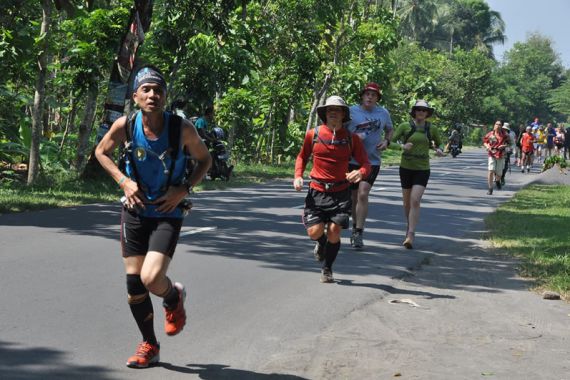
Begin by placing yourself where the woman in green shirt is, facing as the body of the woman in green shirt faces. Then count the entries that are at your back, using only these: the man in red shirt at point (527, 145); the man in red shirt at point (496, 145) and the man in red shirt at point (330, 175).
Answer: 2

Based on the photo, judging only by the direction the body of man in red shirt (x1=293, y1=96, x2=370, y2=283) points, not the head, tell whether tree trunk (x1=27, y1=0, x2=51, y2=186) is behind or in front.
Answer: behind

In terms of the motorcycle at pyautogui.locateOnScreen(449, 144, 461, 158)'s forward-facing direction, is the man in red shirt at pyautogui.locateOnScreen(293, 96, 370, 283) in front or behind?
in front

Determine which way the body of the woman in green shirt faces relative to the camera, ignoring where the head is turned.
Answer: toward the camera

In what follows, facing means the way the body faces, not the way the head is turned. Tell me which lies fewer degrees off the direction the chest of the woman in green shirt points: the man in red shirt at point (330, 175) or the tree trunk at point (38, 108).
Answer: the man in red shirt

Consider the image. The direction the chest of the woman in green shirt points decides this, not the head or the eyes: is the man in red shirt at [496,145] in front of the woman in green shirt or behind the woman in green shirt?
behind

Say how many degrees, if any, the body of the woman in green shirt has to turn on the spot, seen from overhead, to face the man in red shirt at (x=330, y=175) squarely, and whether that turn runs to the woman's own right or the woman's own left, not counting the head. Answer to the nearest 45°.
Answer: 0° — they already face them

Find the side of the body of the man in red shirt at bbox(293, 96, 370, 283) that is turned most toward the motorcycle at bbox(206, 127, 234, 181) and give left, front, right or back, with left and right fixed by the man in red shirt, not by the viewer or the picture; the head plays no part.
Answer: back

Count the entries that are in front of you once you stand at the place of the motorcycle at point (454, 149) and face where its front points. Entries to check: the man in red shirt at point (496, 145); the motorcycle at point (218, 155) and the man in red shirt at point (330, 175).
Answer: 3

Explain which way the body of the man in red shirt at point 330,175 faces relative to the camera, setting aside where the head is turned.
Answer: toward the camera

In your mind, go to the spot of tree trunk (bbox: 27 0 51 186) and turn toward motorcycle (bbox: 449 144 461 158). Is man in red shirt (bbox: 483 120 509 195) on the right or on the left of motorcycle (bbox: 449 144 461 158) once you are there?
right

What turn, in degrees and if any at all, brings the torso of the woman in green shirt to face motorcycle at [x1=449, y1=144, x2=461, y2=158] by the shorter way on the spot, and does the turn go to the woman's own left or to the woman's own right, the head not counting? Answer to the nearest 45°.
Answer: approximately 180°
